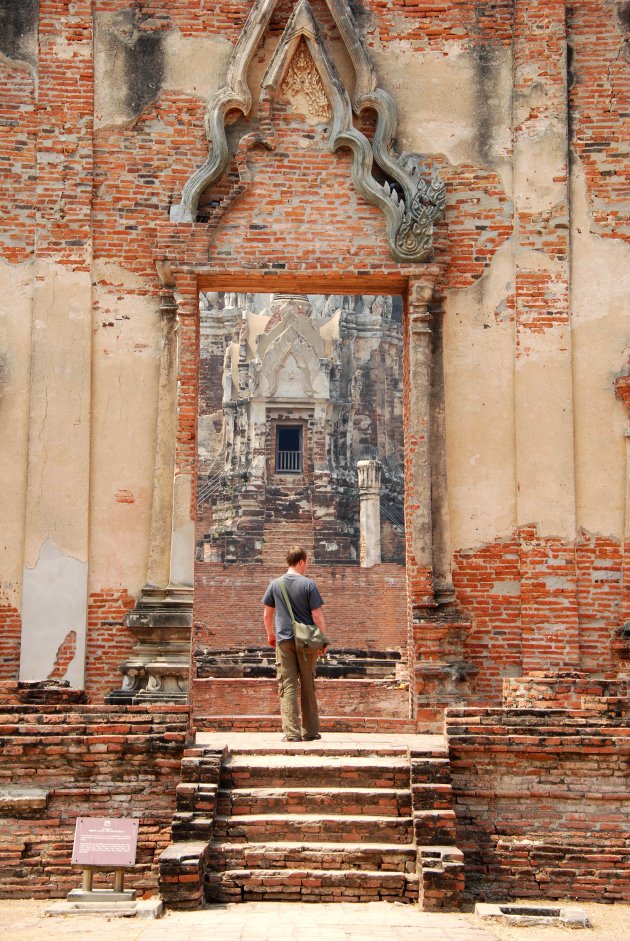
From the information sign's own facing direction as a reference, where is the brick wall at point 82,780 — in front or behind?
behind

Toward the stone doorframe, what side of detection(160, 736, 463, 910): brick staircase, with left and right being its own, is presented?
back

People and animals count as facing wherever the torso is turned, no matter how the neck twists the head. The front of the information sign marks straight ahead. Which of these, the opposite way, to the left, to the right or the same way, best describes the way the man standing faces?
the opposite way

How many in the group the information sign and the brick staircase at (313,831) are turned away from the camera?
0

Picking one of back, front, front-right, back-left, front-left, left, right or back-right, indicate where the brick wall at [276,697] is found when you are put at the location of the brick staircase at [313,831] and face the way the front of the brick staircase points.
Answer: back

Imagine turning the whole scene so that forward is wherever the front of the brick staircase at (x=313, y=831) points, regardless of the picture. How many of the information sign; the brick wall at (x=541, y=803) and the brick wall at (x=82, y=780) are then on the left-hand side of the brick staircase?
1

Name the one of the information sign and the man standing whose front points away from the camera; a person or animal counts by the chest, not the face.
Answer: the man standing

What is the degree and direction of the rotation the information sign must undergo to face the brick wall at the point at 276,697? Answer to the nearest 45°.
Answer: approximately 180°

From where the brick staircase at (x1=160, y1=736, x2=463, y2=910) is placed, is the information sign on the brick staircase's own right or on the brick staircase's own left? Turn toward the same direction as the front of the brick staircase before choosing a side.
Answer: on the brick staircase's own right

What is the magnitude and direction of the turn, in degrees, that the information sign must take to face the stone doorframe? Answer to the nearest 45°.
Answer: approximately 180°

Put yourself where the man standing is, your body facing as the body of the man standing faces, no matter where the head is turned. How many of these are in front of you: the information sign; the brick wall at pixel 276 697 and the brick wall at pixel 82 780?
1

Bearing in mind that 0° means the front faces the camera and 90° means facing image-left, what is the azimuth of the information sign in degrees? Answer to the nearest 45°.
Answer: approximately 0°

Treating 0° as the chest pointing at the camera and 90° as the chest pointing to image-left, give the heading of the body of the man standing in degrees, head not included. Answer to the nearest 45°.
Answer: approximately 180°
